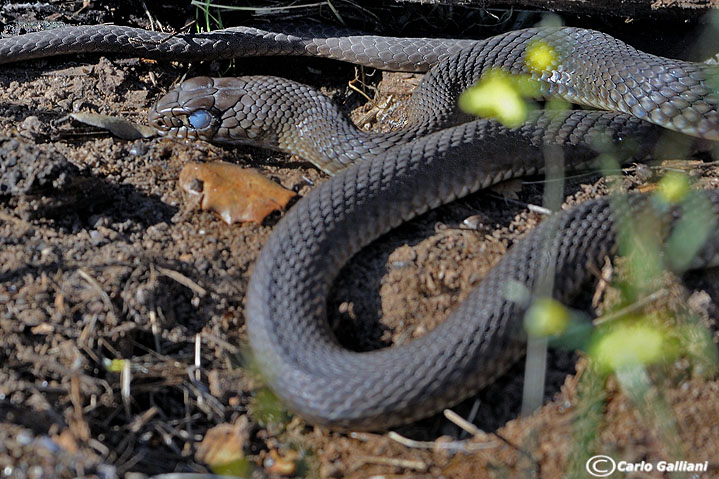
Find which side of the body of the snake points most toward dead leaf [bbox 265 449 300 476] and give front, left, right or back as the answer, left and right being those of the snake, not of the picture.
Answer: left

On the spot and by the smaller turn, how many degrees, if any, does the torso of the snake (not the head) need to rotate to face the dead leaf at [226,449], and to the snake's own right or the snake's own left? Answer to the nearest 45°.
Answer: approximately 90° to the snake's own left

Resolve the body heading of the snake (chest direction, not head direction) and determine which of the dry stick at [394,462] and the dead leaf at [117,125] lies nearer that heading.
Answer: the dead leaf

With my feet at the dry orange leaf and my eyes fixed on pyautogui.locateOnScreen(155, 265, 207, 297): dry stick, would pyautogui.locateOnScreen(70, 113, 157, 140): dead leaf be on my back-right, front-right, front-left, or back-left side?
back-right

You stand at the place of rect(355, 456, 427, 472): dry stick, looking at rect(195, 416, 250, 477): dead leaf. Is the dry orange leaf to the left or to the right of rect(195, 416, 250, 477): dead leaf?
right

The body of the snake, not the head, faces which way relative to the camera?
to the viewer's left

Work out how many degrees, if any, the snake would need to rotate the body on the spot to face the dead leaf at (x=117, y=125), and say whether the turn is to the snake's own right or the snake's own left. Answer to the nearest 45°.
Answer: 0° — it already faces it

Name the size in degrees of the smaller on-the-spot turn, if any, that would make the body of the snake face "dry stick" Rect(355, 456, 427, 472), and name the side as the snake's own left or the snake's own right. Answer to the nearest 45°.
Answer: approximately 90° to the snake's own left
